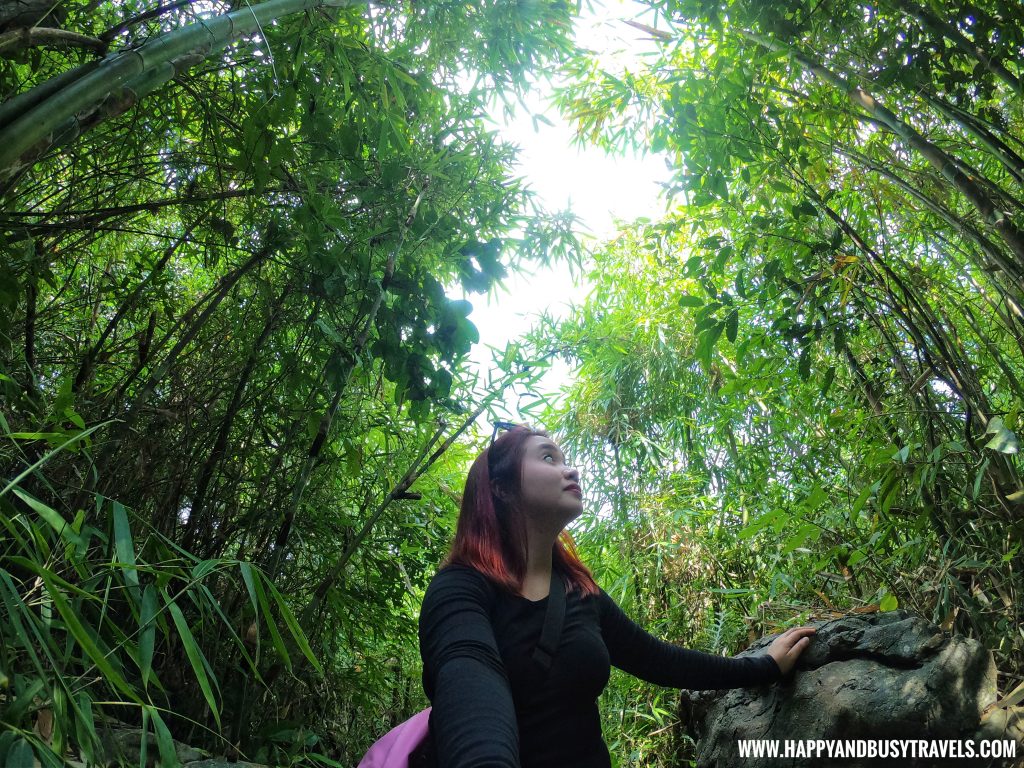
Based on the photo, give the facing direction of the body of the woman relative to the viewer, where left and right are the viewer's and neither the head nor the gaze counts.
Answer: facing the viewer and to the right of the viewer
